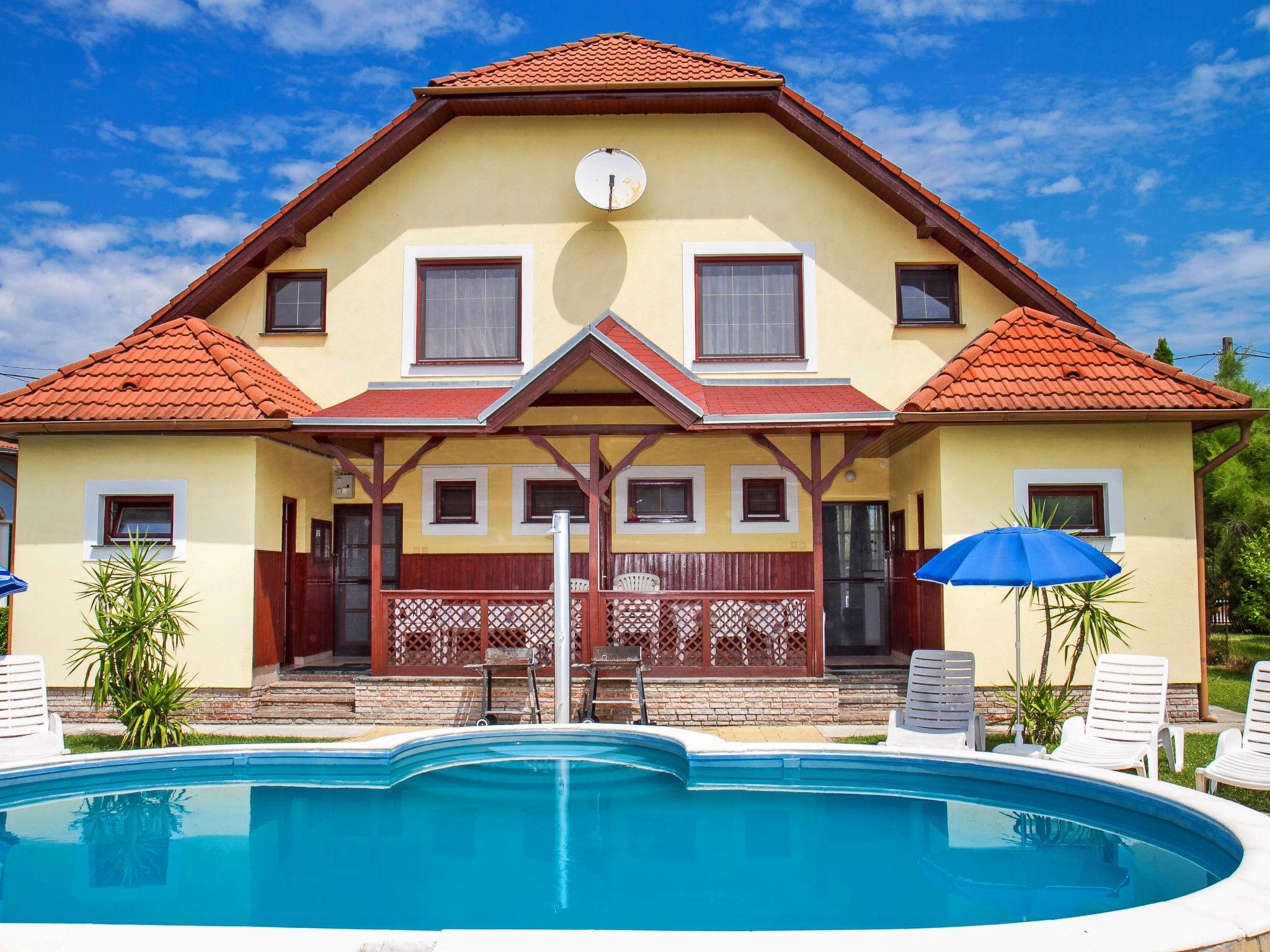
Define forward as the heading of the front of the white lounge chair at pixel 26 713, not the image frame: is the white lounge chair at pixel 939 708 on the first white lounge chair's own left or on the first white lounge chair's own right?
on the first white lounge chair's own left

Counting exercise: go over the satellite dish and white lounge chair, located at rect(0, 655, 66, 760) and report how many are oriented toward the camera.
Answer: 2

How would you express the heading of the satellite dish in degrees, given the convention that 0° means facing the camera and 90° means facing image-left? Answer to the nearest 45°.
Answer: approximately 0°

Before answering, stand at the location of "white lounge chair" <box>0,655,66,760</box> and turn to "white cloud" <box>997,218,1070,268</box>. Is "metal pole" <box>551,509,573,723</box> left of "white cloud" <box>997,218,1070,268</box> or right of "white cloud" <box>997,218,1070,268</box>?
right
